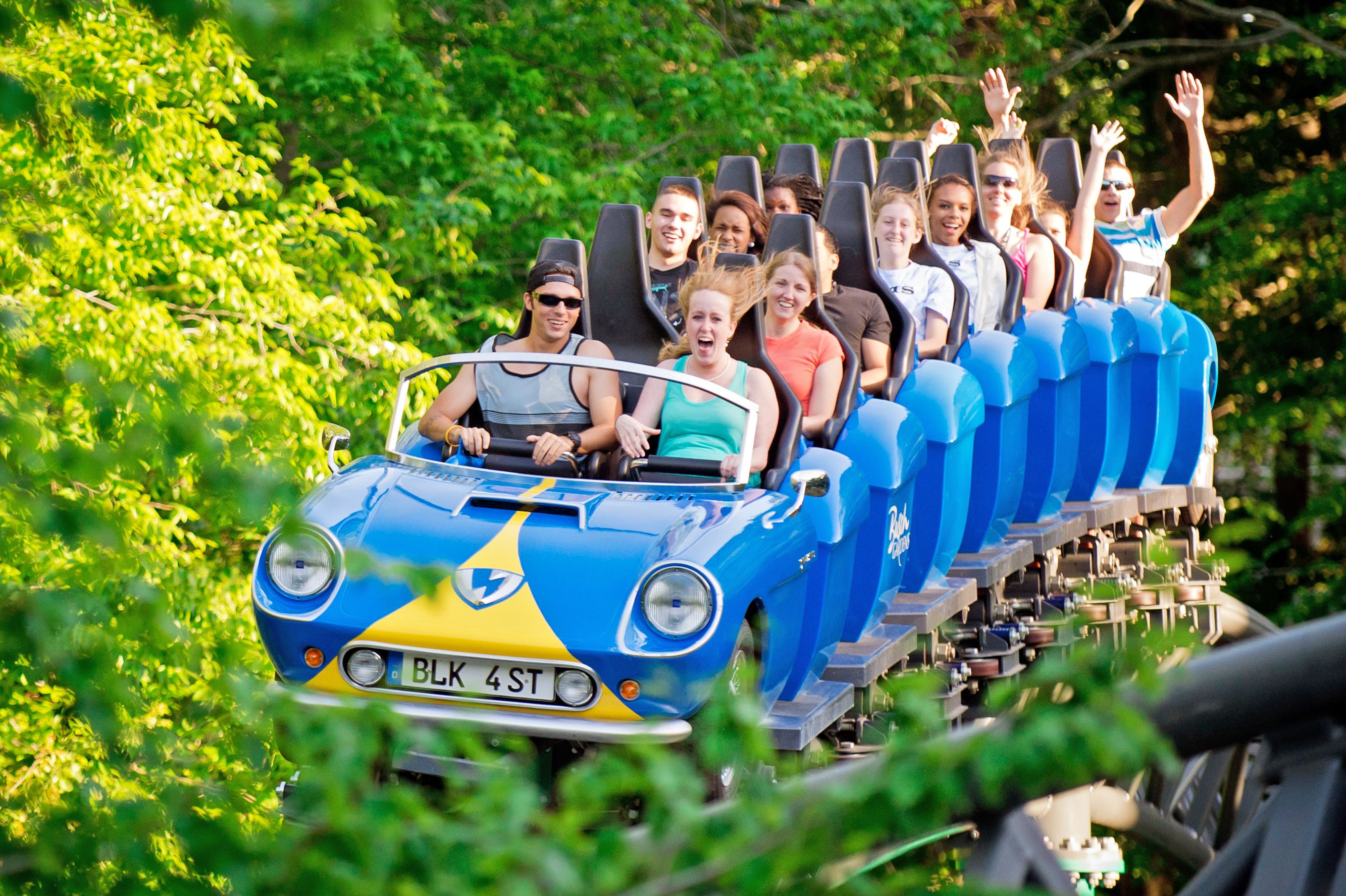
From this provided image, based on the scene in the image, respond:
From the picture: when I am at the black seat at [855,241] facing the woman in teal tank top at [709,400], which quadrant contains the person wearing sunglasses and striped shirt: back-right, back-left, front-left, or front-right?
back-left

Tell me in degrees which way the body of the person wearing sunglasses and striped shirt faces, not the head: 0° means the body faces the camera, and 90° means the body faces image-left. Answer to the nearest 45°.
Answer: approximately 45°

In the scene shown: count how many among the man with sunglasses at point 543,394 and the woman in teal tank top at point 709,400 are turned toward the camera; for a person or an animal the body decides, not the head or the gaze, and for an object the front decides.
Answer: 2

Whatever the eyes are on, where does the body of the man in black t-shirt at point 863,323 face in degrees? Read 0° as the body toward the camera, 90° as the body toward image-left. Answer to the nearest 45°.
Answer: approximately 45°

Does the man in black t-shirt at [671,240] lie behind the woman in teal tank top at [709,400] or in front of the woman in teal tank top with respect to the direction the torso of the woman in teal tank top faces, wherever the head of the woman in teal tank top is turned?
behind

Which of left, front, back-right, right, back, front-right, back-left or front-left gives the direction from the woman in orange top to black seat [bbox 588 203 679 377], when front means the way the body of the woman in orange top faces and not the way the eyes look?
right

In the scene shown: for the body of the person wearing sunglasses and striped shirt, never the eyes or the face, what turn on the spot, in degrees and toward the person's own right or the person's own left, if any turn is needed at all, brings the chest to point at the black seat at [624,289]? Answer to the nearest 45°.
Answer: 0° — they already face it

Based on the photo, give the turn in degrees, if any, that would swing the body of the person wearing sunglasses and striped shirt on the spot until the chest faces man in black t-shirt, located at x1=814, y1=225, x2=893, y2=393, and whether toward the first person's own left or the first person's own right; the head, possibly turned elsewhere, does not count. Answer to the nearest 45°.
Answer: approximately 45° to the first person's own left

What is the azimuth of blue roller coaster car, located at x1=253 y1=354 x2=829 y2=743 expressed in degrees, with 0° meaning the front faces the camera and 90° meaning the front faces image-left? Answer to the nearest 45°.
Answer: approximately 45°
